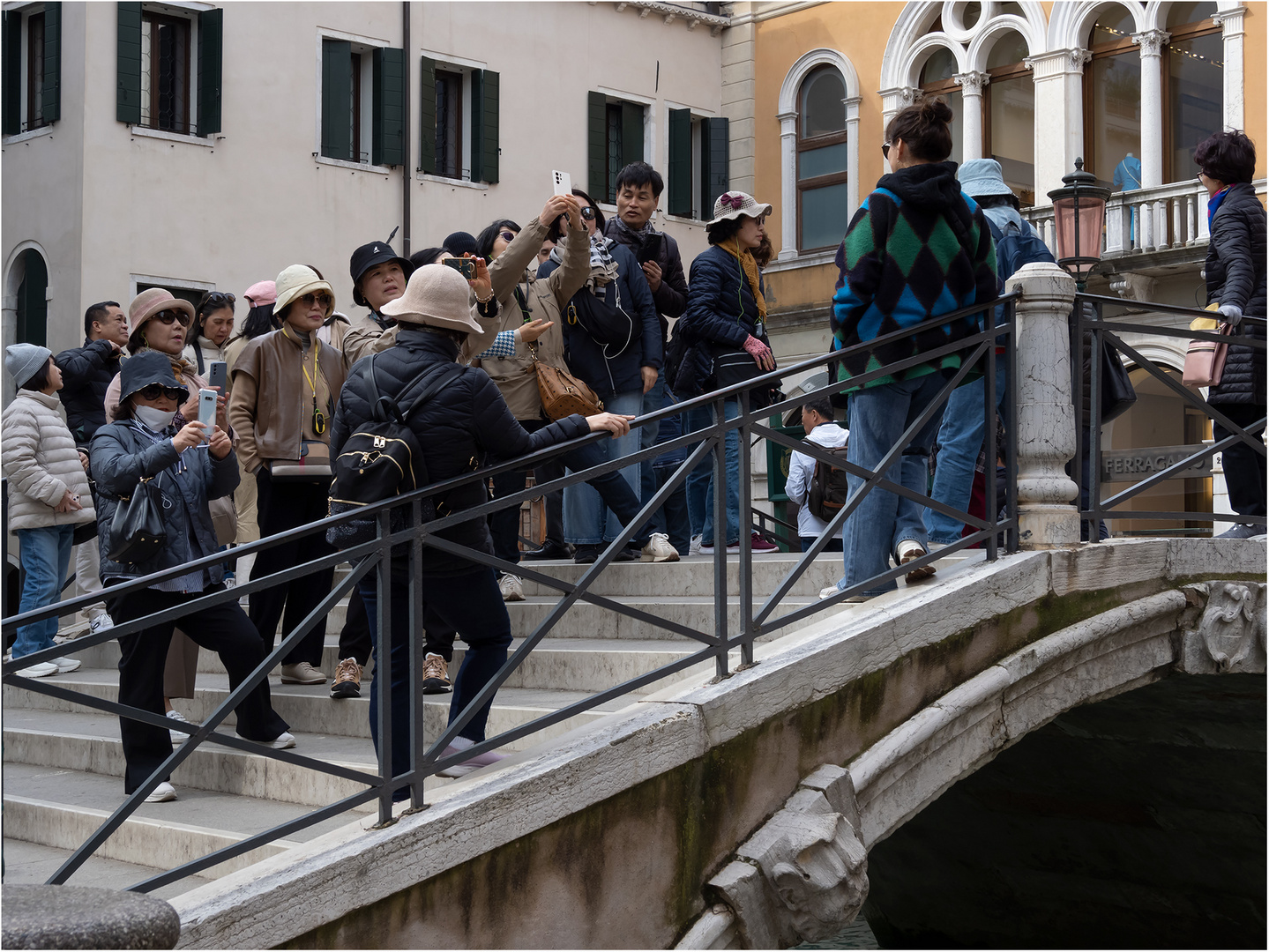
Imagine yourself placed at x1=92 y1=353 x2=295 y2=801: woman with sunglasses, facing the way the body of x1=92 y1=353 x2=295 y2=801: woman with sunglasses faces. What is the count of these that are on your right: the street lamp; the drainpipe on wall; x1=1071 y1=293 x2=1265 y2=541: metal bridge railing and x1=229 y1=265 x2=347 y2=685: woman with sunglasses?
0

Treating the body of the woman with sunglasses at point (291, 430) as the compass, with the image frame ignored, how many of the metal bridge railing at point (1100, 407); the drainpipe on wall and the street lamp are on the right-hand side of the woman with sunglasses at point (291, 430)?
0

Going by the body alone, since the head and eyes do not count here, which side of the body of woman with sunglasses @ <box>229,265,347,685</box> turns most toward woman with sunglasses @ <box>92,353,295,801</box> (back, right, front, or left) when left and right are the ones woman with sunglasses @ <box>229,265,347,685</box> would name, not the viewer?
right

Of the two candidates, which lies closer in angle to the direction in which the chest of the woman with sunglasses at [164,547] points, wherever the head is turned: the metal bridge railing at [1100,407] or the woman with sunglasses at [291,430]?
the metal bridge railing

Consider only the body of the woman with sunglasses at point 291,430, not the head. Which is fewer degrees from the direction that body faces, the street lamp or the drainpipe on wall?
the street lamp

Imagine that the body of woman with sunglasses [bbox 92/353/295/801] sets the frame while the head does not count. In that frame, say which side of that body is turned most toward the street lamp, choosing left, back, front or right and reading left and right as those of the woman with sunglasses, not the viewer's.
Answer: left

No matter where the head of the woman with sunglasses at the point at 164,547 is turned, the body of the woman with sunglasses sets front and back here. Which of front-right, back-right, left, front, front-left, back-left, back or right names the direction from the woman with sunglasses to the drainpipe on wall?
back-left

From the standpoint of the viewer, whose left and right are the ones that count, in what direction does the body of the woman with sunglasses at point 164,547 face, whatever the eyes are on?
facing the viewer and to the right of the viewer

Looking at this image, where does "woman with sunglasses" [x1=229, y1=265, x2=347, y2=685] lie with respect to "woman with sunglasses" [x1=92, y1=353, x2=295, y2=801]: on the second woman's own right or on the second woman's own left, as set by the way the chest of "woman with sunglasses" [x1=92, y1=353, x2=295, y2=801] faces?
on the second woman's own left

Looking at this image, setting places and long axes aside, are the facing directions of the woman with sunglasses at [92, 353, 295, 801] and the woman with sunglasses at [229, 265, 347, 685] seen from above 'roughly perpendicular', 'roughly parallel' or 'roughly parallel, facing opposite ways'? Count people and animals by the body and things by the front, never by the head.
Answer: roughly parallel

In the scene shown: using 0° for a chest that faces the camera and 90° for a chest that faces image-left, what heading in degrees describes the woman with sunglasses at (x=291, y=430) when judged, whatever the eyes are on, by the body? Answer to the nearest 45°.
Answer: approximately 315°

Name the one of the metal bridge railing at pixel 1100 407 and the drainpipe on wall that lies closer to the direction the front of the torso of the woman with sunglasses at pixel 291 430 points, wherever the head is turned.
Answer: the metal bridge railing

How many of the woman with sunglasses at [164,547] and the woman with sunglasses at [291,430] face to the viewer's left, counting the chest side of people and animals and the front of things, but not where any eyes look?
0

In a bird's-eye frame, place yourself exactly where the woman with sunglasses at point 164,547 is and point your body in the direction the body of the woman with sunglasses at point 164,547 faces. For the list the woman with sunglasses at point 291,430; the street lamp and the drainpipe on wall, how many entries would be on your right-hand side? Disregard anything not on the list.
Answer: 0
